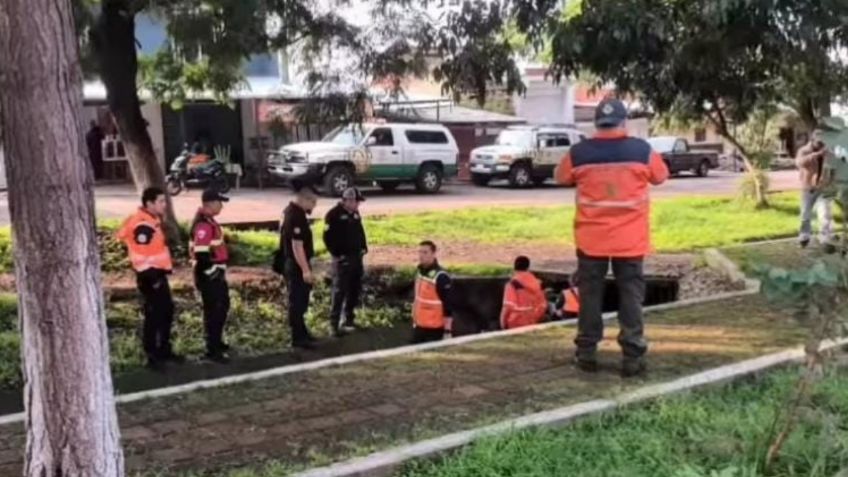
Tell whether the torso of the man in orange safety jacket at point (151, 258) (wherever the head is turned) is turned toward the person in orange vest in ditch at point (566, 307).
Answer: yes

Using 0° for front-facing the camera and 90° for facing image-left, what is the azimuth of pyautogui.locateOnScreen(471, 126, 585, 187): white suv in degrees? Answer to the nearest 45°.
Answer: approximately 45°

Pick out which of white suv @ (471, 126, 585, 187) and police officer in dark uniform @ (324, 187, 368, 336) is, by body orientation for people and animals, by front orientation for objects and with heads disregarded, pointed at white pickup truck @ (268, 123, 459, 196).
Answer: white suv @ (471, 126, 585, 187)

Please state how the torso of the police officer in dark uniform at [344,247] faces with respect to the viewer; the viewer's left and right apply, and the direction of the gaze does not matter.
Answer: facing the viewer and to the right of the viewer

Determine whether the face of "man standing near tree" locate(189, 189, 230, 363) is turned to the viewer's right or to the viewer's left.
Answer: to the viewer's right

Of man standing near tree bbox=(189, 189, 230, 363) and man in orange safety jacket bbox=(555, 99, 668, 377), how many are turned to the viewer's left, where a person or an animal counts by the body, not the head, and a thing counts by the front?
0

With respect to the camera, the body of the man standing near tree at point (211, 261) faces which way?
to the viewer's right

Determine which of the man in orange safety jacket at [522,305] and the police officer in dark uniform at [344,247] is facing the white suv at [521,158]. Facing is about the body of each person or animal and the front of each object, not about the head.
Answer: the man in orange safety jacket

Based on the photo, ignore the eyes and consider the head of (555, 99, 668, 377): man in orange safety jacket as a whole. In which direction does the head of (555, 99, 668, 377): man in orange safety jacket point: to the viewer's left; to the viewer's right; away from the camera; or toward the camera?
away from the camera

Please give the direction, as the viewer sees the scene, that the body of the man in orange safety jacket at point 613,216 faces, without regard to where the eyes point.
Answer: away from the camera

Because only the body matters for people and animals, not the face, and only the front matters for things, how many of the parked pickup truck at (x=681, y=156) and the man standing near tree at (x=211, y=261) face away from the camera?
0

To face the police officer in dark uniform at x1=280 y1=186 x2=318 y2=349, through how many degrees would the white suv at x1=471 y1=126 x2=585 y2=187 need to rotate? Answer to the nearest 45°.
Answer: approximately 45° to its left

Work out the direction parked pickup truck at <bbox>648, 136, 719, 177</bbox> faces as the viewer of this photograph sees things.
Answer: facing to the left of the viewer

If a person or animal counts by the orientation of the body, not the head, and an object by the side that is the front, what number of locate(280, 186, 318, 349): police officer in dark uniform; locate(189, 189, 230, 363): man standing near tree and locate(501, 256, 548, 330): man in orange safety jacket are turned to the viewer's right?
2

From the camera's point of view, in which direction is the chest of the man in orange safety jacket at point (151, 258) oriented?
to the viewer's right

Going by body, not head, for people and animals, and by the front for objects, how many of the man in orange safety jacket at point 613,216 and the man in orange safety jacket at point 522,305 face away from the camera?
2

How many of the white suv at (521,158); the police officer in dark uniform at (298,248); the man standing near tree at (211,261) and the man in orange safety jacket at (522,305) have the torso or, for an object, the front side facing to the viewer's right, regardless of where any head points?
2

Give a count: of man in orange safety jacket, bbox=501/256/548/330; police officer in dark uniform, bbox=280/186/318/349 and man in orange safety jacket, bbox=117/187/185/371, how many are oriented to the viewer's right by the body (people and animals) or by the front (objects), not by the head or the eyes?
2

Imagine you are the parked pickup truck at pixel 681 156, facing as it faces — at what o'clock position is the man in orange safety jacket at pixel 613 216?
The man in orange safety jacket is roughly at 9 o'clock from the parked pickup truck.
